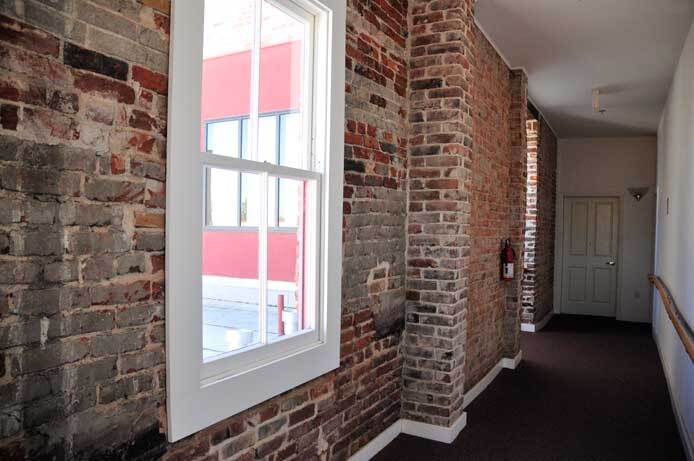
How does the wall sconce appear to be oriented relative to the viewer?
toward the camera

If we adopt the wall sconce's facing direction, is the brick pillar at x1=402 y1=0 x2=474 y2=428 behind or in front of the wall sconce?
in front

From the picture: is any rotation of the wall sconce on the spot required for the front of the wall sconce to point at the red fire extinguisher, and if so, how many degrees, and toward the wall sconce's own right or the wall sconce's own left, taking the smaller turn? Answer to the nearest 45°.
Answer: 0° — it already faces it

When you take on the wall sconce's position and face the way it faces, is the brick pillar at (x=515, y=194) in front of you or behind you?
in front
